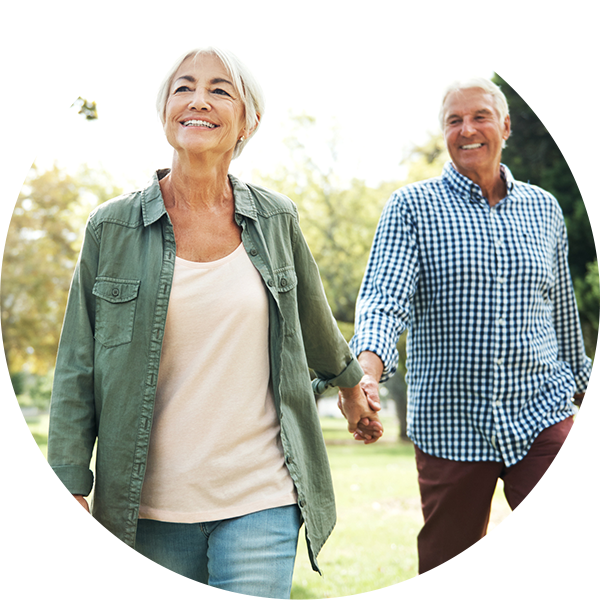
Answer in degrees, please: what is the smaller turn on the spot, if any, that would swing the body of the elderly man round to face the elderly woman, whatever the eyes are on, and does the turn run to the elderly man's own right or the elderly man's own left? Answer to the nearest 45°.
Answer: approximately 45° to the elderly man's own right

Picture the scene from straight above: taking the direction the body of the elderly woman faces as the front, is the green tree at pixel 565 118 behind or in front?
behind

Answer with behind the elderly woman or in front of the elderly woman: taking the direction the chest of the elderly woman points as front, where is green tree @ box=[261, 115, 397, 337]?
behind

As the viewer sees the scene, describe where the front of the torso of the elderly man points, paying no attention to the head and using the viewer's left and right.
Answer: facing the viewer

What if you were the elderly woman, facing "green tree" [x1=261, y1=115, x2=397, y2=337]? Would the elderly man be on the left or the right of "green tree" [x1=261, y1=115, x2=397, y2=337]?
right

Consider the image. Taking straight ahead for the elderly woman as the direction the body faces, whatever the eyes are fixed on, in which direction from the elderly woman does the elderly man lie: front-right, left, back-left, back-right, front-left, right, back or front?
back-left

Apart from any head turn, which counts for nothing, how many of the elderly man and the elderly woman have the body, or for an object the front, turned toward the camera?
2

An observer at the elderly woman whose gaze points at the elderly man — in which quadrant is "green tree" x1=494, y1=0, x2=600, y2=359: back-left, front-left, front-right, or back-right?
front-left

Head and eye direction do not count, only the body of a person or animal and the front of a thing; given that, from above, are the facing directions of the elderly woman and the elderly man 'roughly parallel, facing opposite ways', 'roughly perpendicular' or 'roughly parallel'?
roughly parallel

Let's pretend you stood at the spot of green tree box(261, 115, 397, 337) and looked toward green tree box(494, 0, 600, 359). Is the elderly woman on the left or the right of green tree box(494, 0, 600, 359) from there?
right

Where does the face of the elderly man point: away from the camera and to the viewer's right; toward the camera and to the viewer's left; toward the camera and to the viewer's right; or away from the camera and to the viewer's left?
toward the camera and to the viewer's left

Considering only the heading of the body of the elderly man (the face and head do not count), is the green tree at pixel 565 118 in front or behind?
behind
